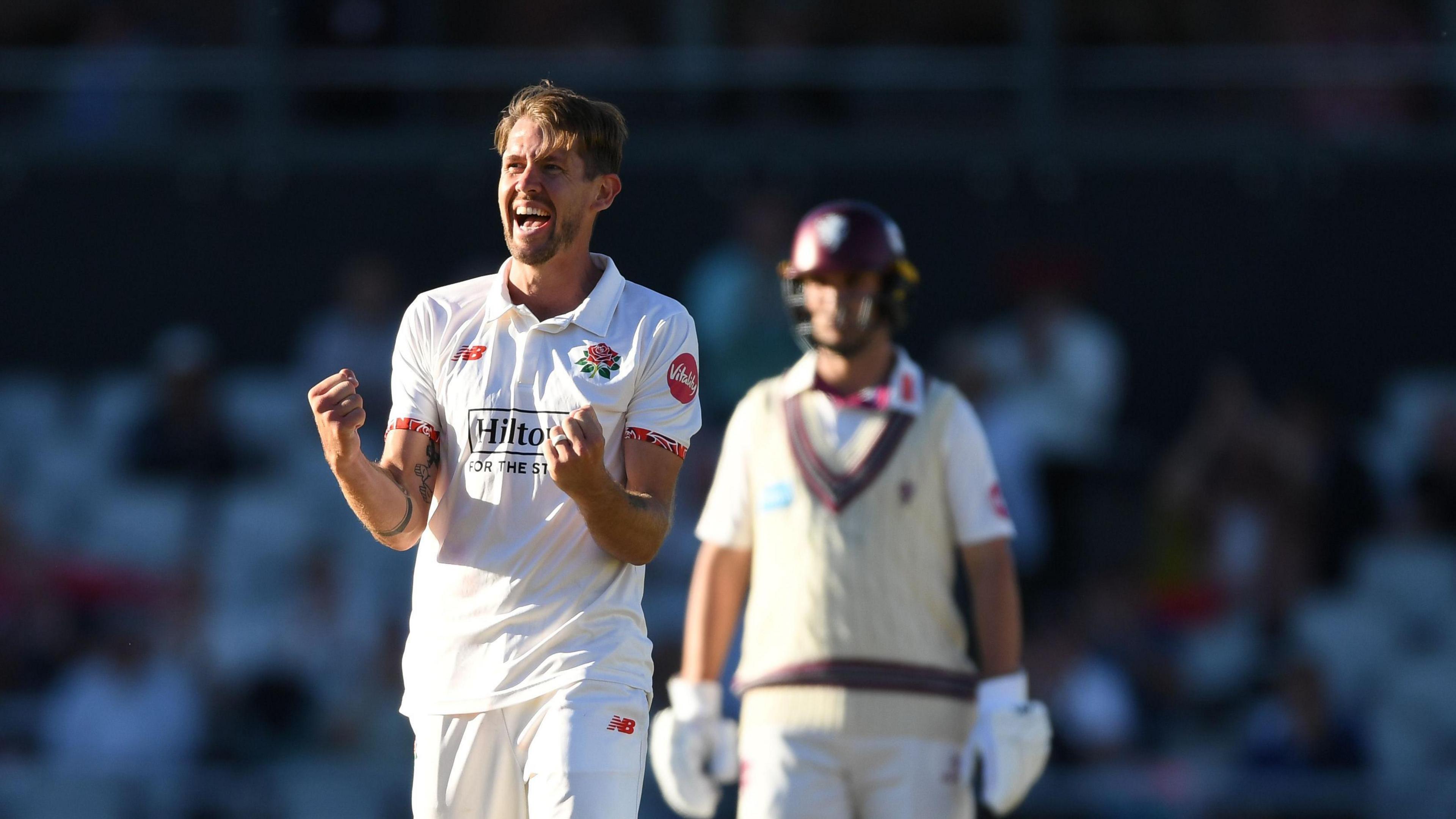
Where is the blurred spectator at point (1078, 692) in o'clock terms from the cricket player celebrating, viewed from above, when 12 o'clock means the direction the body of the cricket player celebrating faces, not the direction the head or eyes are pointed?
The blurred spectator is roughly at 7 o'clock from the cricket player celebrating.

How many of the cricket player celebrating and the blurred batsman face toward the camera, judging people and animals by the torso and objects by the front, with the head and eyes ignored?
2

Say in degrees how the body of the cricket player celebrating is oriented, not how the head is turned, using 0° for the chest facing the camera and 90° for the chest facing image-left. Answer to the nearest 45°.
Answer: approximately 0°

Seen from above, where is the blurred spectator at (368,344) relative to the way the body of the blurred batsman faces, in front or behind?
behind

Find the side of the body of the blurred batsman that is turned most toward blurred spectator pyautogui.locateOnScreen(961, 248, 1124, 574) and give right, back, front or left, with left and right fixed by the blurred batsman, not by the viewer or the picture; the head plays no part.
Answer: back

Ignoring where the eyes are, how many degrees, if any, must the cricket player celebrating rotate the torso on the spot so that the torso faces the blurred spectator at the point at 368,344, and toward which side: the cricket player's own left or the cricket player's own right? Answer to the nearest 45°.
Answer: approximately 180°

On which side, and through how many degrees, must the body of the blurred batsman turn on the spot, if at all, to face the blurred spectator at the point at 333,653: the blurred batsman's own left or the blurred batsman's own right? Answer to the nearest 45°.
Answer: approximately 135° to the blurred batsman's own right

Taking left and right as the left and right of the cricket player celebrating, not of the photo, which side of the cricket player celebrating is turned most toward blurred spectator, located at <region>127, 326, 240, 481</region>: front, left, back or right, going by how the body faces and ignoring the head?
back

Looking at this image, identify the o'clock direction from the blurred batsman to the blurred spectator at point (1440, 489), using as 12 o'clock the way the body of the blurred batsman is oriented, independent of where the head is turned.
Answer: The blurred spectator is roughly at 7 o'clock from the blurred batsman.

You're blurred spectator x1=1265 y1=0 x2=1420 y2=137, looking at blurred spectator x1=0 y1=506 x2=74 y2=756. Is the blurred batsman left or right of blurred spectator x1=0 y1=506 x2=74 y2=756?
left
